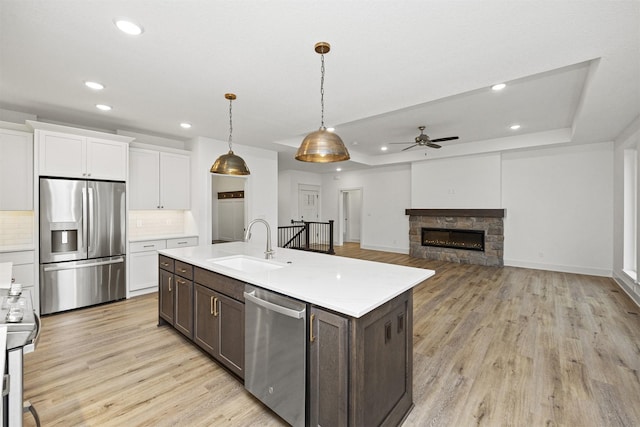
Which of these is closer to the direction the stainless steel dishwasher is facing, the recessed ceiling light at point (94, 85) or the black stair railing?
the recessed ceiling light

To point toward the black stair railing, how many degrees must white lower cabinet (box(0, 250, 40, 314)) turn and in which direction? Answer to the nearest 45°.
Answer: approximately 90° to its left

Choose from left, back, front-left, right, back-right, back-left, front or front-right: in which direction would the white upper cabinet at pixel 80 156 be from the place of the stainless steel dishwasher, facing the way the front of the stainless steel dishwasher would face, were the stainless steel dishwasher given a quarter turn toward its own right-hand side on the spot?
front

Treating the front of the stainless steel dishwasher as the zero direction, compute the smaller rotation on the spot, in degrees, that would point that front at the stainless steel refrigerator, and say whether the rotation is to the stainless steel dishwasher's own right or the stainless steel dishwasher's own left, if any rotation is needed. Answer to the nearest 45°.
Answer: approximately 90° to the stainless steel dishwasher's own right

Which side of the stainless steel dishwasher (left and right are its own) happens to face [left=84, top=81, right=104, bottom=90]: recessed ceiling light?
right

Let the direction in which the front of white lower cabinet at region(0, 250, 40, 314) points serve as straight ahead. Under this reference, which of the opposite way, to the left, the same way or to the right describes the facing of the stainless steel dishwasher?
to the right

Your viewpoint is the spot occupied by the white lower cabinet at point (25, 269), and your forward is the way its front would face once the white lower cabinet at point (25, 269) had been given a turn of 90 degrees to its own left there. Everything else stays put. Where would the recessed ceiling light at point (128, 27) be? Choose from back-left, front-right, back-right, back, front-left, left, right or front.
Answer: right

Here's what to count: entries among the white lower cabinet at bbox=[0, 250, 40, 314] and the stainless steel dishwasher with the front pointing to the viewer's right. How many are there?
0

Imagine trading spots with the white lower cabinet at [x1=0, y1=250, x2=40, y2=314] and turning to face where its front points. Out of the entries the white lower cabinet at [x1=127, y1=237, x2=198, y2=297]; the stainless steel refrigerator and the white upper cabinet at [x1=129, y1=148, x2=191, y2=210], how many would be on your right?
0

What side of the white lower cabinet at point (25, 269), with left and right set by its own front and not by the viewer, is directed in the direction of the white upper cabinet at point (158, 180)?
left

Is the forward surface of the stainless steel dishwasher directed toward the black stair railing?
no

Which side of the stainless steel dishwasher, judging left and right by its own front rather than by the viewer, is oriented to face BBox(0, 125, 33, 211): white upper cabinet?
right

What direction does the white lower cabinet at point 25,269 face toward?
toward the camera

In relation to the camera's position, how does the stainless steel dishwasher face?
facing the viewer and to the left of the viewer

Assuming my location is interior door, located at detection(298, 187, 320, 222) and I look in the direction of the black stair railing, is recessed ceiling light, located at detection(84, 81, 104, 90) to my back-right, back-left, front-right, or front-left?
front-right
